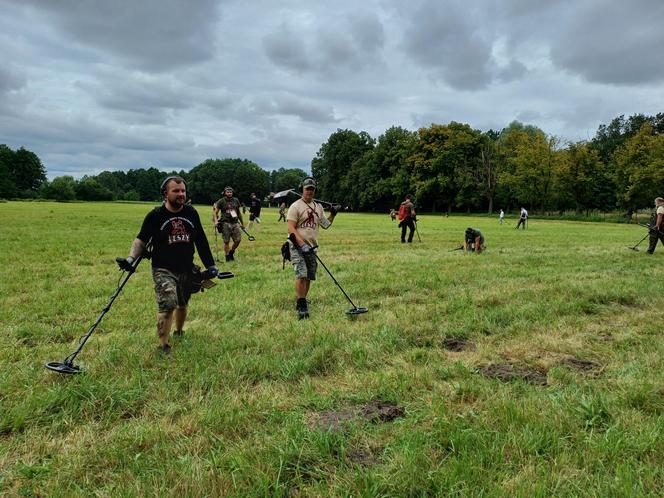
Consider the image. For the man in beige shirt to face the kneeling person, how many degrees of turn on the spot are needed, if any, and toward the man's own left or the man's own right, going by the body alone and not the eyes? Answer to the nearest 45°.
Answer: approximately 90° to the man's own left

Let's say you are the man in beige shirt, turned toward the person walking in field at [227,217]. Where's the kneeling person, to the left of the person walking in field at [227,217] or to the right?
right

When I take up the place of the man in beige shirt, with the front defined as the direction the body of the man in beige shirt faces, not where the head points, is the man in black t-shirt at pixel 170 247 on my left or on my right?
on my right

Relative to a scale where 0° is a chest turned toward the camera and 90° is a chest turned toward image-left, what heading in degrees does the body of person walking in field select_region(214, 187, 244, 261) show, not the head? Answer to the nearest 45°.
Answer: approximately 0°

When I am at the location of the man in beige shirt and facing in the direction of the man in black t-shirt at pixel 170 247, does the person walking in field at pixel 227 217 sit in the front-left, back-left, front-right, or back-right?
back-right

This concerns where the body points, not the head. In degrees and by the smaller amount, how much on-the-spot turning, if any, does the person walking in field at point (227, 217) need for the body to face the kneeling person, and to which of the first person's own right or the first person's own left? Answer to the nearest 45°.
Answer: approximately 90° to the first person's own left

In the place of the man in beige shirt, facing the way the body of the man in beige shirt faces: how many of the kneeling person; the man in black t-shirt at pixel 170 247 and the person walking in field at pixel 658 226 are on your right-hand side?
1

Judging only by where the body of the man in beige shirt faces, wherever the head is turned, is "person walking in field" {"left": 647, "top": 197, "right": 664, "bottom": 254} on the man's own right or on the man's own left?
on the man's own left

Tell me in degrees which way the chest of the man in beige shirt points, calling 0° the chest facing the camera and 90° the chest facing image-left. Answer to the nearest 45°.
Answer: approximately 315°
